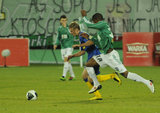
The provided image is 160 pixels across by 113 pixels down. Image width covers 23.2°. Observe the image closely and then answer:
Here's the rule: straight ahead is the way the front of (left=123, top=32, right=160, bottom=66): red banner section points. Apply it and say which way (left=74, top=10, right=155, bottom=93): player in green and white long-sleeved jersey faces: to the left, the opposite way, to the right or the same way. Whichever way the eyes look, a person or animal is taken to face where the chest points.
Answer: to the right

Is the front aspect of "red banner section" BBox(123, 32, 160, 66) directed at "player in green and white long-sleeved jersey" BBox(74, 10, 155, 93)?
yes

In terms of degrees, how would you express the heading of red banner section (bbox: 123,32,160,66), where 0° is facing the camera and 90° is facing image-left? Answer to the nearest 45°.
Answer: approximately 0°

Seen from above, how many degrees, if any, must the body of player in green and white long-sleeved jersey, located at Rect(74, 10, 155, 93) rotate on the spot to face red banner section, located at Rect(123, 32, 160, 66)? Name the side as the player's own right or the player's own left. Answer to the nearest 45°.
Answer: approximately 90° to the player's own right

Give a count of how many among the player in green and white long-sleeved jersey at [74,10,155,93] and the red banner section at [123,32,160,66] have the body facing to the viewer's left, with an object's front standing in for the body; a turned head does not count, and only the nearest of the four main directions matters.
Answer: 1

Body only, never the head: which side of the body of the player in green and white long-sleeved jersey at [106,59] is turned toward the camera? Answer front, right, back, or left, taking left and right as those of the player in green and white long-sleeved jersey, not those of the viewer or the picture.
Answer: left
